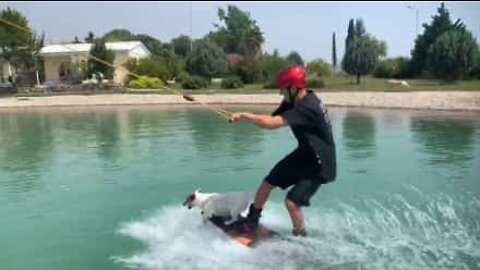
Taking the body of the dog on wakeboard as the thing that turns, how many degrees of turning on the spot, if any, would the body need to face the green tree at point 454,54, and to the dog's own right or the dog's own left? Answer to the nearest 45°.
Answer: approximately 135° to the dog's own right

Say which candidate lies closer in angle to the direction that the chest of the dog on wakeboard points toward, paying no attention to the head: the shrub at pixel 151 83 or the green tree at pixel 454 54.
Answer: the shrub

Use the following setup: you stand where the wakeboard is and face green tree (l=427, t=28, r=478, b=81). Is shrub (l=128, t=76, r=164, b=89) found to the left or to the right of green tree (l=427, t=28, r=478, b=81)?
left

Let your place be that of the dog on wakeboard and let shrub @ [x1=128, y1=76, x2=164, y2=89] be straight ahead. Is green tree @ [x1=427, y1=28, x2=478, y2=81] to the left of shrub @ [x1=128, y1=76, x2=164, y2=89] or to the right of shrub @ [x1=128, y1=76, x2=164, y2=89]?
right

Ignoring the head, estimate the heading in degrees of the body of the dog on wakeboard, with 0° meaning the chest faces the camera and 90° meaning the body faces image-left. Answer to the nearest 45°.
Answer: approximately 90°

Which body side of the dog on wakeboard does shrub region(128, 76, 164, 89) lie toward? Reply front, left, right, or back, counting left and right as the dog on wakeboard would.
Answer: right
